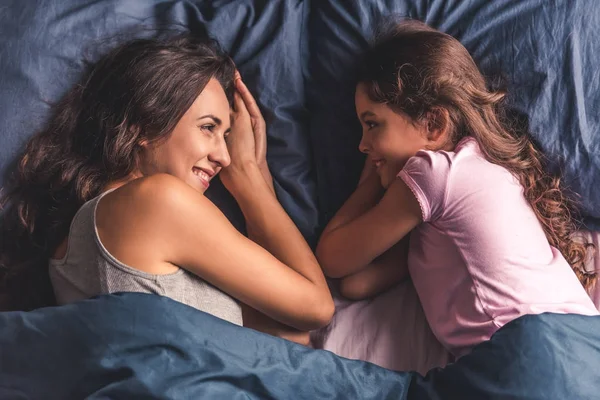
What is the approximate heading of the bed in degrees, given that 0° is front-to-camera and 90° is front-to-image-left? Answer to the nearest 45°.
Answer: approximately 0°
